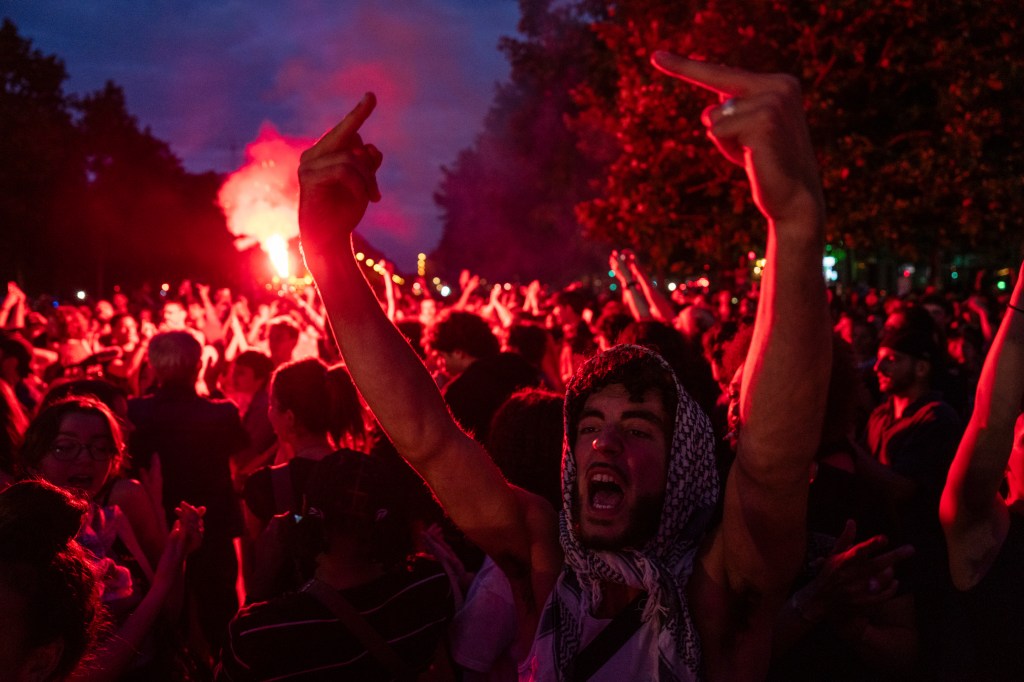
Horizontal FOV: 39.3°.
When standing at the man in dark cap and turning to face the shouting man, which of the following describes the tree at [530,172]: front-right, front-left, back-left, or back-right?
back-right

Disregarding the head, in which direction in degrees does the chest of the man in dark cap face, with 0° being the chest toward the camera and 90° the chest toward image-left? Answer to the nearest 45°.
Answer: approximately 45°

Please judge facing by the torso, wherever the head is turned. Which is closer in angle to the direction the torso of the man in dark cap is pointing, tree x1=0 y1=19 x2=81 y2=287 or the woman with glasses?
the woman with glasses

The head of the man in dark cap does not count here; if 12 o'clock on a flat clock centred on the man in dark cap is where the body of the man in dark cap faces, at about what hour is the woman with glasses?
The woman with glasses is roughly at 12 o'clock from the man in dark cap.

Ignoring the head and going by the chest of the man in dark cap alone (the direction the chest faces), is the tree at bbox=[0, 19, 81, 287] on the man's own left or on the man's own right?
on the man's own right

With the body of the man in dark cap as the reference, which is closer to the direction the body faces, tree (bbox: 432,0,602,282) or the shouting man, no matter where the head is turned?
the shouting man

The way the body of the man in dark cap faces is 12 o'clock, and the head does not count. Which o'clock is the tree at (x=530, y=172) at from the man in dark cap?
The tree is roughly at 4 o'clock from the man in dark cap.

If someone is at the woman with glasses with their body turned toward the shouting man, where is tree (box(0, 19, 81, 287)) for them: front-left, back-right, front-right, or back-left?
back-left
